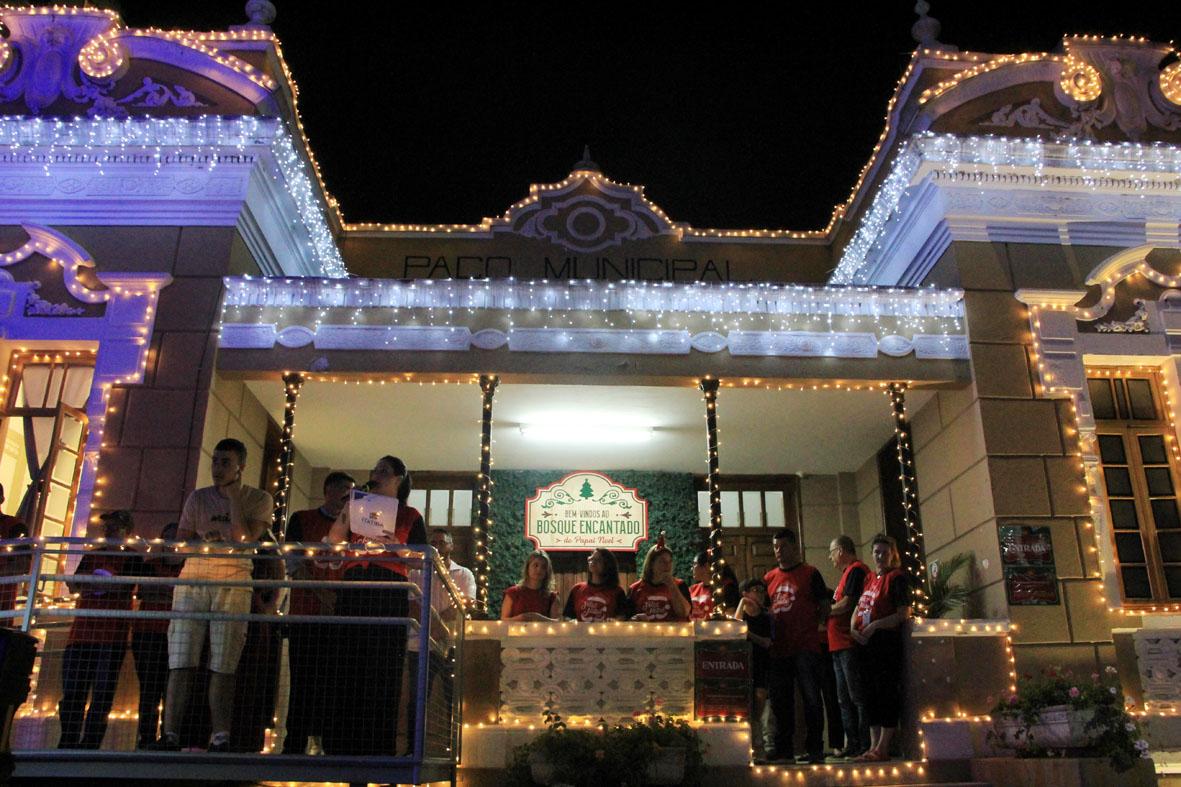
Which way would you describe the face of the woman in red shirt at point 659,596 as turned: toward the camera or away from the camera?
toward the camera

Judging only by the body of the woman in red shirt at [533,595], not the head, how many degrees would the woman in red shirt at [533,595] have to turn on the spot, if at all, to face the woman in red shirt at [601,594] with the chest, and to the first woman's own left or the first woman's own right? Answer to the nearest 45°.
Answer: approximately 90° to the first woman's own left

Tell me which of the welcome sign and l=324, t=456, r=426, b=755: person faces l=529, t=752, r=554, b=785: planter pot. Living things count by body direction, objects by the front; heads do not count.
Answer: the welcome sign

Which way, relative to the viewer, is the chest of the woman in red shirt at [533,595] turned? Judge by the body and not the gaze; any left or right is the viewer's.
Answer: facing the viewer

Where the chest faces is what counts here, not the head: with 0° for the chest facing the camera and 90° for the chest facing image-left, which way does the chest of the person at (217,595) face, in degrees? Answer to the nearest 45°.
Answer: approximately 0°

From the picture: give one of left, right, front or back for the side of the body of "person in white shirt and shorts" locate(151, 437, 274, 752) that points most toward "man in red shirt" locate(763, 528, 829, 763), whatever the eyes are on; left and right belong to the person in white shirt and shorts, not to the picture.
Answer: left

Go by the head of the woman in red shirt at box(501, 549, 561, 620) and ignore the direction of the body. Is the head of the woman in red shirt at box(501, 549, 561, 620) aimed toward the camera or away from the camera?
toward the camera

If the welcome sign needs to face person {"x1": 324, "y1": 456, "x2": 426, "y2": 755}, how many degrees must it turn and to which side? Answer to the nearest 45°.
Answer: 0° — it already faces them

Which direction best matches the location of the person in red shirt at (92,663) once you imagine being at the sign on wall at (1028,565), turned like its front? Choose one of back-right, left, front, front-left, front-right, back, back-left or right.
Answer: front-right

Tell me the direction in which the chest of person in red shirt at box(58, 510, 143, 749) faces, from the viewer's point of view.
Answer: toward the camera

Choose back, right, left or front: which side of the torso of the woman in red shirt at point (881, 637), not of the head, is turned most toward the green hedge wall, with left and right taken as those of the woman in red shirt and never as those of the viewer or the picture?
right

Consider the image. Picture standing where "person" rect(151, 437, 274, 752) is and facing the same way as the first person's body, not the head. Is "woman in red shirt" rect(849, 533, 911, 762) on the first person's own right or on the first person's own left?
on the first person's own left

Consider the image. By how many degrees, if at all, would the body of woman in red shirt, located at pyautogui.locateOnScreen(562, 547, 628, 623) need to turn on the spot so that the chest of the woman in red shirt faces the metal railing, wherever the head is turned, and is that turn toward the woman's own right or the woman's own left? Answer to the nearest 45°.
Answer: approximately 45° to the woman's own right

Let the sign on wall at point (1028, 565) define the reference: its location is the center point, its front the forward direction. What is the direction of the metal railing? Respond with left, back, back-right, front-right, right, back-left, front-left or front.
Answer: front-right

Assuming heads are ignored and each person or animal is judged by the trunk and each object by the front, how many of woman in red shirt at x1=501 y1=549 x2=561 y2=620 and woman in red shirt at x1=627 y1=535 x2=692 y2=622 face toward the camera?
2

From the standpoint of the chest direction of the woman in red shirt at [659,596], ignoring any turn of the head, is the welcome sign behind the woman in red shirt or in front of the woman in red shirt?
behind
